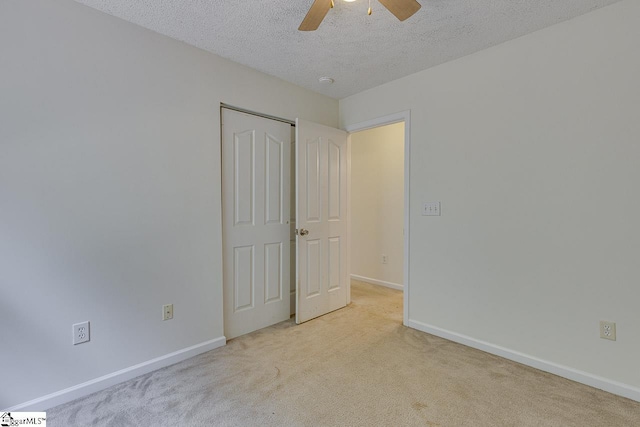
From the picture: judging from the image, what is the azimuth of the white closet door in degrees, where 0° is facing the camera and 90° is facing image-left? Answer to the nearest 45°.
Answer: approximately 315°

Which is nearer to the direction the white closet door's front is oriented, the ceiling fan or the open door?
the ceiling fan

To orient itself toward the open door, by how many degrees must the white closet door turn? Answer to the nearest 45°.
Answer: approximately 45° to its left

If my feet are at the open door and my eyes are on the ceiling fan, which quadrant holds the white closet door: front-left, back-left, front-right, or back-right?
front-right

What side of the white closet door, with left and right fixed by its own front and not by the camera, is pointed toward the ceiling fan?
front
